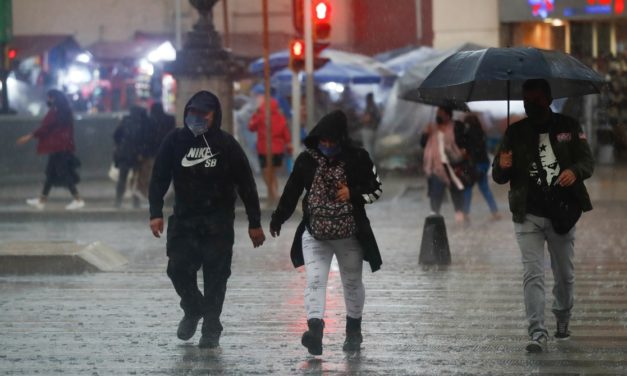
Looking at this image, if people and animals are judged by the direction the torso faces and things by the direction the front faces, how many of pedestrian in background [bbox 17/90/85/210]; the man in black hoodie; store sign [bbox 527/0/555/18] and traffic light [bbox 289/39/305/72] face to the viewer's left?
1

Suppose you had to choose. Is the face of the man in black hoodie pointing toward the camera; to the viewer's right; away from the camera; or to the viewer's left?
toward the camera

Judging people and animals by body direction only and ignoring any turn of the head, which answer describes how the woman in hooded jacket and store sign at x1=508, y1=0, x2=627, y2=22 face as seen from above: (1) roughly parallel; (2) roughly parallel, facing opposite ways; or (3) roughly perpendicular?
roughly parallel

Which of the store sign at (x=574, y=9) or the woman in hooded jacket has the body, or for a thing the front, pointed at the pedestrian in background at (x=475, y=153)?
the store sign

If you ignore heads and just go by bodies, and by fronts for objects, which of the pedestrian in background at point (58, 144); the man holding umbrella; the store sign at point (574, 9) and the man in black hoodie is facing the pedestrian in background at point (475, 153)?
the store sign

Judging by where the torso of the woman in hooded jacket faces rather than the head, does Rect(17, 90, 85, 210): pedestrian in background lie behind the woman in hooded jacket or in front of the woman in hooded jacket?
behind

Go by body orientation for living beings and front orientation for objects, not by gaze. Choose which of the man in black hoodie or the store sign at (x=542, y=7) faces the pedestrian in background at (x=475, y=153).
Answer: the store sign

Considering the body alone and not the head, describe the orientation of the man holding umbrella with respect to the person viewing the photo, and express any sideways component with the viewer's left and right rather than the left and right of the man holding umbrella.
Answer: facing the viewer

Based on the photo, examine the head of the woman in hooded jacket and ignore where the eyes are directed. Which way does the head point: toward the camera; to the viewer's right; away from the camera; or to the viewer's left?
toward the camera

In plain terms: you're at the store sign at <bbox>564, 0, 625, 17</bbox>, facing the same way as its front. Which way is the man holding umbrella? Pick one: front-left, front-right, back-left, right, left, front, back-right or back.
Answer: front

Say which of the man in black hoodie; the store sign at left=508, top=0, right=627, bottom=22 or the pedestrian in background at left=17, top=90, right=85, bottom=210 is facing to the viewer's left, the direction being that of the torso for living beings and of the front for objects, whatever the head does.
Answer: the pedestrian in background

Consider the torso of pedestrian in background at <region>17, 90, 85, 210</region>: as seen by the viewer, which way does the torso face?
to the viewer's left

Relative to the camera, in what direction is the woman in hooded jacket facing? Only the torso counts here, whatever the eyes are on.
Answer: toward the camera

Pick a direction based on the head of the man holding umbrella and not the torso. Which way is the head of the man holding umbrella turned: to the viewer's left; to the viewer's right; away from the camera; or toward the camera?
toward the camera

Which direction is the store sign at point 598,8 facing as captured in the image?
toward the camera

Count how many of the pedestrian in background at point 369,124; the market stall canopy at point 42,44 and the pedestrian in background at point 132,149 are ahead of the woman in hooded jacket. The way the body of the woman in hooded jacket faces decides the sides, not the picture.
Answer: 0

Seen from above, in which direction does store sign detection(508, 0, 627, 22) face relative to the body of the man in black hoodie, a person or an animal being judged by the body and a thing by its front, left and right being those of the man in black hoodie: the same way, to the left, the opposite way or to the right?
the same way

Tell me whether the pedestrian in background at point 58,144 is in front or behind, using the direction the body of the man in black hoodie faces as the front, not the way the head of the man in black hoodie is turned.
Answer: behind
